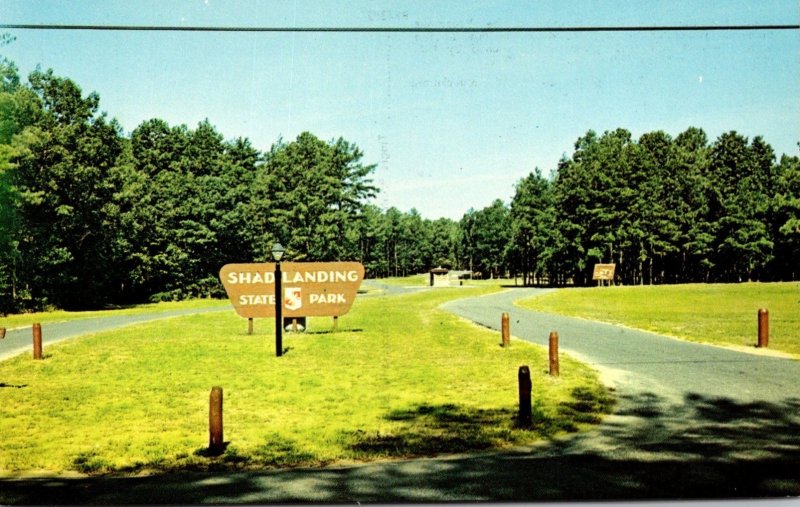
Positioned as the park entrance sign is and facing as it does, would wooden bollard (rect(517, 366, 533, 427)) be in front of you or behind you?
in front

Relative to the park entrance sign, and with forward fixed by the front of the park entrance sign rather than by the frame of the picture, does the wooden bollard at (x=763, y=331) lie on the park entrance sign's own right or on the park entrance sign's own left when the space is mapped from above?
on the park entrance sign's own left

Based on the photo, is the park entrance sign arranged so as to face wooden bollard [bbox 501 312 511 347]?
no

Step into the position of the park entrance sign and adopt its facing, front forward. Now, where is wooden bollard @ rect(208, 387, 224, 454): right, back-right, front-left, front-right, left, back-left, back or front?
front

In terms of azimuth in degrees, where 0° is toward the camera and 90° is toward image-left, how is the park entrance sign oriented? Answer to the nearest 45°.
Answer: approximately 0°

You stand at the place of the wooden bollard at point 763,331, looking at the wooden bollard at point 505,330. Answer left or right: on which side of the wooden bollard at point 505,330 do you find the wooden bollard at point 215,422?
left

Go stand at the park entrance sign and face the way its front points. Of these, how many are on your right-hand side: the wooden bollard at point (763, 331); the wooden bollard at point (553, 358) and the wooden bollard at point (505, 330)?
0

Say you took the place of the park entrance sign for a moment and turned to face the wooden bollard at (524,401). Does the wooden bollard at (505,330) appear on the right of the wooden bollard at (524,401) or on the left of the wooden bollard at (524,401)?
left

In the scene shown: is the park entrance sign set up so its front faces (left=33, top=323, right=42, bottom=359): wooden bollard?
no

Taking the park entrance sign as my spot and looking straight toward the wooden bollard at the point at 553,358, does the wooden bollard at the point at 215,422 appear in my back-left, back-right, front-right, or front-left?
front-right

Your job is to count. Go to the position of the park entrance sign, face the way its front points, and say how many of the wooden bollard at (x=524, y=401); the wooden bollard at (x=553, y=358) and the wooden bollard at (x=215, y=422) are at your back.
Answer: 0

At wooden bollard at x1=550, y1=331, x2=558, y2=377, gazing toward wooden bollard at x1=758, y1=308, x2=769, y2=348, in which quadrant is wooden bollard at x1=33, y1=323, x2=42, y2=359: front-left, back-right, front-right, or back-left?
back-left

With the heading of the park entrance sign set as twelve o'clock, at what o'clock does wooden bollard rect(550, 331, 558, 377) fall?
The wooden bollard is roughly at 11 o'clock from the park entrance sign.

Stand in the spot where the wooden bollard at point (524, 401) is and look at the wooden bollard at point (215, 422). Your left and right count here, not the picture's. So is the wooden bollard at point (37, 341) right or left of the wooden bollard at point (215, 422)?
right

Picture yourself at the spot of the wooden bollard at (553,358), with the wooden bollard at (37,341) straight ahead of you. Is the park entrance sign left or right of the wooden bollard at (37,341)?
right
